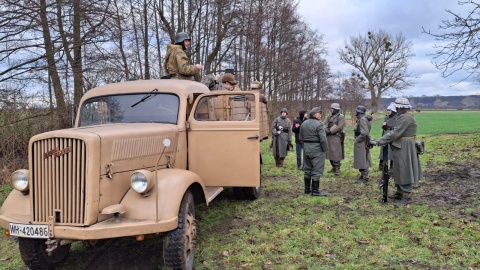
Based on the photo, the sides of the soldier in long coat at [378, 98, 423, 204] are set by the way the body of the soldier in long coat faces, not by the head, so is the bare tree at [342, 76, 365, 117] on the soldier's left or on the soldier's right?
on the soldier's right

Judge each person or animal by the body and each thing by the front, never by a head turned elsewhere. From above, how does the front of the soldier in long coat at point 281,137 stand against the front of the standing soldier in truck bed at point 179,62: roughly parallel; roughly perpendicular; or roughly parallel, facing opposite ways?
roughly perpendicular

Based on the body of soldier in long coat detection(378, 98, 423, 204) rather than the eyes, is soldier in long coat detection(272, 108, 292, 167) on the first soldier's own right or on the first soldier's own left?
on the first soldier's own right

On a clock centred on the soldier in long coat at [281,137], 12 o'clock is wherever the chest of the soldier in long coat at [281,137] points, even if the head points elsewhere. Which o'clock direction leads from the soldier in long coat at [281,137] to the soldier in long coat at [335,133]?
the soldier in long coat at [335,133] is roughly at 11 o'clock from the soldier in long coat at [281,137].

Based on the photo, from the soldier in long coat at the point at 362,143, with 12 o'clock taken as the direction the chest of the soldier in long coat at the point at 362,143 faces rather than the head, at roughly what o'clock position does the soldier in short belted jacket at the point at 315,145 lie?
the soldier in short belted jacket at the point at 315,145 is roughly at 10 o'clock from the soldier in long coat at the point at 362,143.

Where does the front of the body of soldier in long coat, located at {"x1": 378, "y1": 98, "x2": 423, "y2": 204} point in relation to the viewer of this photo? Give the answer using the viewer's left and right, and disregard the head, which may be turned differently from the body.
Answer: facing to the left of the viewer

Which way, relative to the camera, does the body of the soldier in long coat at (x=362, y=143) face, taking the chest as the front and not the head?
to the viewer's left

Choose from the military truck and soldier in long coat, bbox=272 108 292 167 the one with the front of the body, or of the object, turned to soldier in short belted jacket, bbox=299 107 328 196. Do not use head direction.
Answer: soldier in long coat, bbox=272 108 292 167

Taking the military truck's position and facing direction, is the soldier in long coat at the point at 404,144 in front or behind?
behind

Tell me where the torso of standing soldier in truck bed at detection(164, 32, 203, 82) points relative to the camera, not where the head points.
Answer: to the viewer's right
